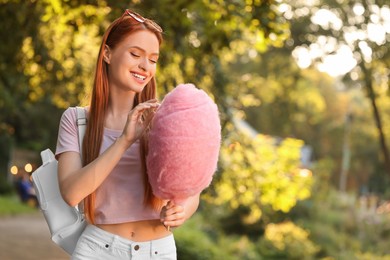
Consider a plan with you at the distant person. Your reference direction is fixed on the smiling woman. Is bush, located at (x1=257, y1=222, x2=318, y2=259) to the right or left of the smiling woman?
left

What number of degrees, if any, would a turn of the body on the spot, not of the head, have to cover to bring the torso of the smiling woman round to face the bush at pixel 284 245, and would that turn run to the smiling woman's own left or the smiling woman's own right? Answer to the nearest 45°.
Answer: approximately 135° to the smiling woman's own left

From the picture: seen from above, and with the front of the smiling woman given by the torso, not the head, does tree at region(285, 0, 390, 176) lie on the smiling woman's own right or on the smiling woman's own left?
on the smiling woman's own left

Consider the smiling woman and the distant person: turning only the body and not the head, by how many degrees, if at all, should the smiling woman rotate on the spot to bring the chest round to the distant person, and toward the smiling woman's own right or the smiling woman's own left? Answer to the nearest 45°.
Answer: approximately 135° to the smiling woman's own left

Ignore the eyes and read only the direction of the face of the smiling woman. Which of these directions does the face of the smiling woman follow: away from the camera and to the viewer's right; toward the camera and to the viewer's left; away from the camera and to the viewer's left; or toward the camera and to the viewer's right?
toward the camera and to the viewer's right

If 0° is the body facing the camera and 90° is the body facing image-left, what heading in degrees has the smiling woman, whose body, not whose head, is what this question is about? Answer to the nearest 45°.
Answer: approximately 315°
